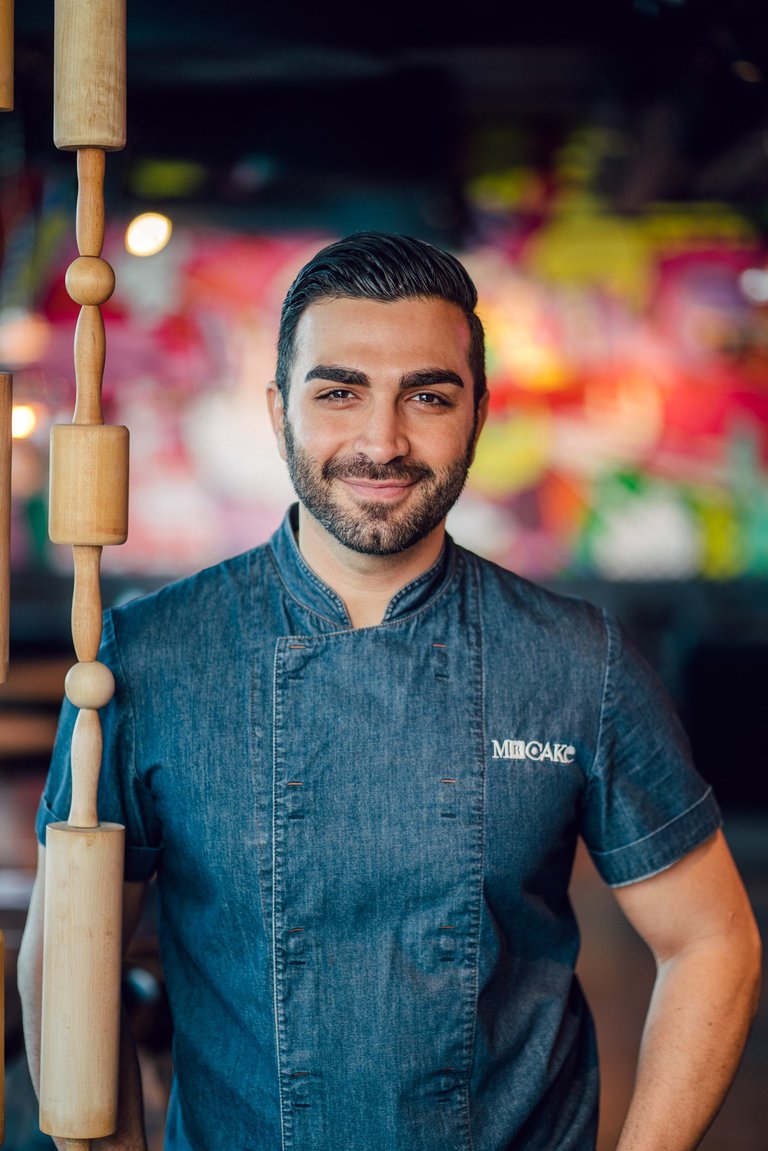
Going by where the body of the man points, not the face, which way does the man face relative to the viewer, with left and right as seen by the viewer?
facing the viewer

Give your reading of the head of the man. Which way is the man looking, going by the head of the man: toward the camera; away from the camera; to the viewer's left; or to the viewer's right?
toward the camera
